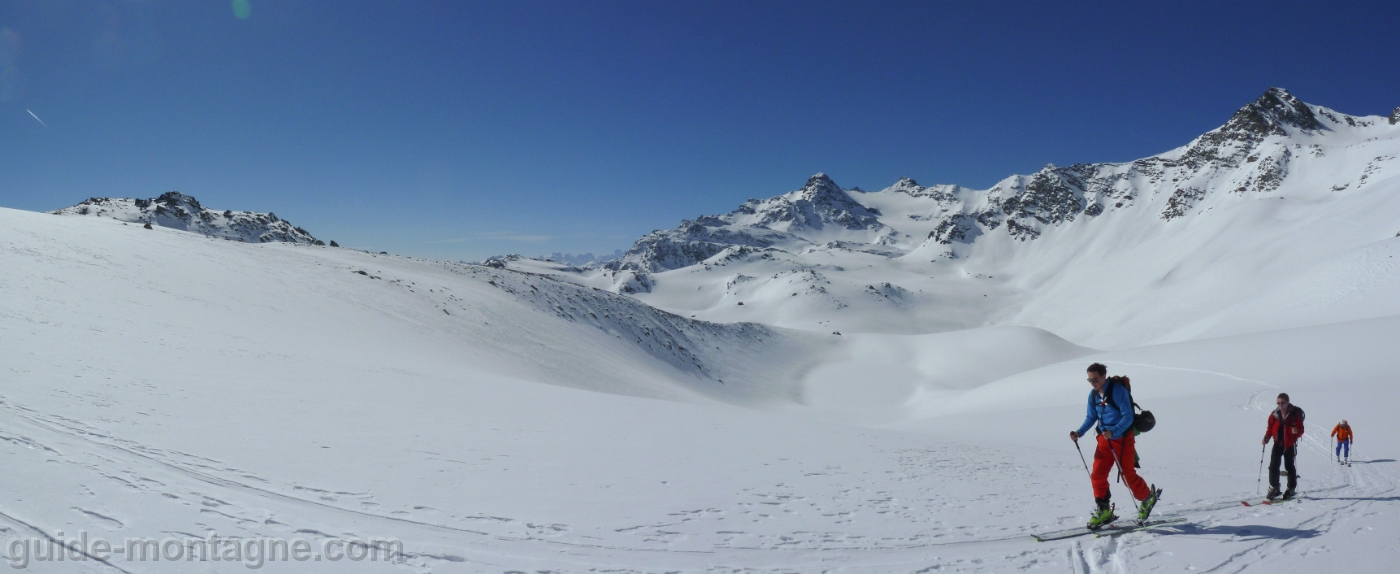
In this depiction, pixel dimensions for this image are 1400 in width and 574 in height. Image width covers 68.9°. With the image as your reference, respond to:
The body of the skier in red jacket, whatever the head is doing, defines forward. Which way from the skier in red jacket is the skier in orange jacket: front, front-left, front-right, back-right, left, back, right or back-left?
back-right

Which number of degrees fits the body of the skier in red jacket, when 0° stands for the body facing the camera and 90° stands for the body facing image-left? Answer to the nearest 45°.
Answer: approximately 45°

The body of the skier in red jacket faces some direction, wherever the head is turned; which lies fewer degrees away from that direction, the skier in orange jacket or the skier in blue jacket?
the skier in blue jacket

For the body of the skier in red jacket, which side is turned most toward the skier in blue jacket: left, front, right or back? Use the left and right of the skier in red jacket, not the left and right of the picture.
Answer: front
